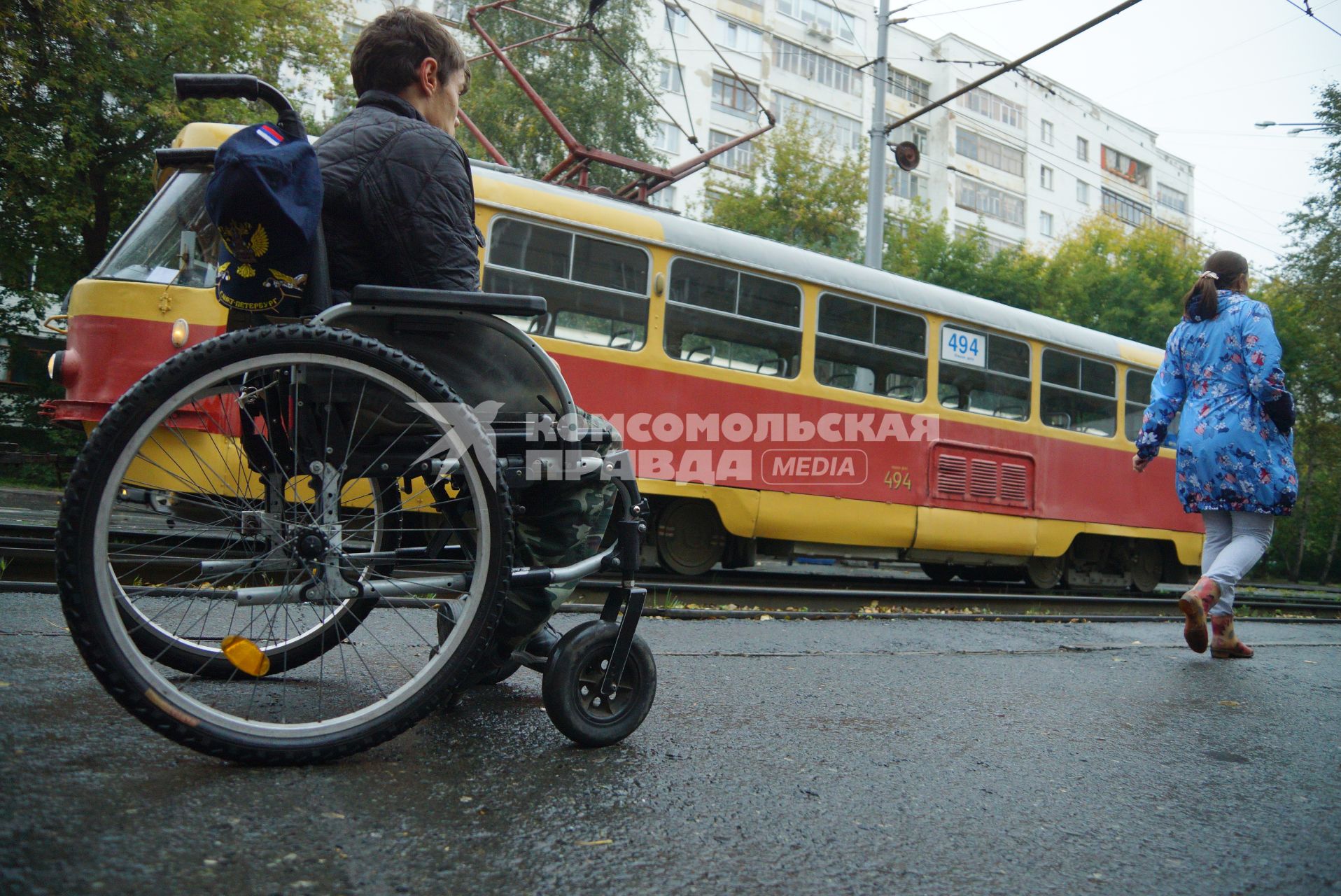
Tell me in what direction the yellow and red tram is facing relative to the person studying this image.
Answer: facing the viewer and to the left of the viewer

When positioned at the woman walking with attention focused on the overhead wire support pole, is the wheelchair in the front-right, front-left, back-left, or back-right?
back-left

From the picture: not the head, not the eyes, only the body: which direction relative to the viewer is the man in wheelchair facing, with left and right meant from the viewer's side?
facing away from the viewer and to the right of the viewer

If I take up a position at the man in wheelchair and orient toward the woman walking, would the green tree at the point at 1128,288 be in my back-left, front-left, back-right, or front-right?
front-left

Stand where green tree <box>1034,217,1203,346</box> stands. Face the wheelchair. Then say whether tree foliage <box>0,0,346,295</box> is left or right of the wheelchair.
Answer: right

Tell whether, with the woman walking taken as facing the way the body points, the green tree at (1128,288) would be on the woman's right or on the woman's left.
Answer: on the woman's left

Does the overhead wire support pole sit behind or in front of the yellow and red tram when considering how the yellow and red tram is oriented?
behind

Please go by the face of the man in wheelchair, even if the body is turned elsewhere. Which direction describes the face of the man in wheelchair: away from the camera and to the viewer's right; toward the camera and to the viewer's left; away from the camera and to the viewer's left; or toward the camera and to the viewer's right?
away from the camera and to the viewer's right

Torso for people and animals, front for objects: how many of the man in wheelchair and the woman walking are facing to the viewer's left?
0

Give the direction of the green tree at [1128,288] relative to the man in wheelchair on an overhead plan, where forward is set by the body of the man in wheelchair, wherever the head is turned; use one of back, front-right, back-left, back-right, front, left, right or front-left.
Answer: front

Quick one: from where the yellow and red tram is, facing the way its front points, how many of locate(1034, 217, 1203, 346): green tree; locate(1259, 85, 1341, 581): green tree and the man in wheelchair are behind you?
2

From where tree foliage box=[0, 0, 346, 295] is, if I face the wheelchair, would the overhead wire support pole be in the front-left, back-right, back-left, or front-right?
front-left

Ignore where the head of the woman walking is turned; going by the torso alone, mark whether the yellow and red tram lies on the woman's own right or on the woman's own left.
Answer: on the woman's own left

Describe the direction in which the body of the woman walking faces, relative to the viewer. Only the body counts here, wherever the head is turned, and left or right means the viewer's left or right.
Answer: facing away from the viewer and to the right of the viewer

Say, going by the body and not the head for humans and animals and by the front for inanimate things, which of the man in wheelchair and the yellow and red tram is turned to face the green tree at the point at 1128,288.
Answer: the man in wheelchair

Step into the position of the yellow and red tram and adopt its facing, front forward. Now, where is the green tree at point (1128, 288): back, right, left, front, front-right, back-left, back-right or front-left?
back

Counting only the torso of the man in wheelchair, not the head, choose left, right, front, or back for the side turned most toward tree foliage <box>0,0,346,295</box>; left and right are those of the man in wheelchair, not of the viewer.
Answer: left

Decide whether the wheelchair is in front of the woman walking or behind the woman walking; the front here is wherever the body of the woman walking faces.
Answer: behind
